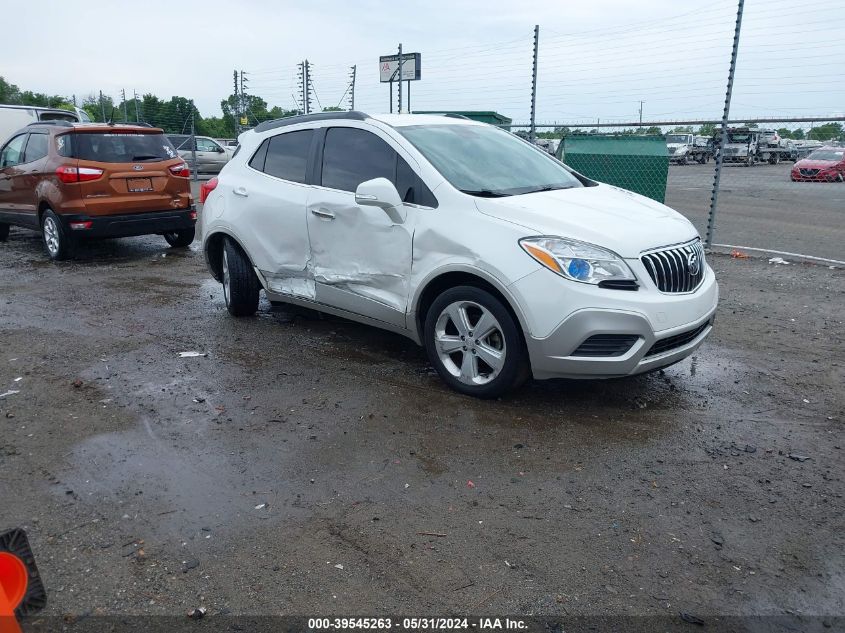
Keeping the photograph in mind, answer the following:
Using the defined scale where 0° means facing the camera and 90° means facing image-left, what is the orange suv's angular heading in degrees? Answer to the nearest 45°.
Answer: approximately 135°

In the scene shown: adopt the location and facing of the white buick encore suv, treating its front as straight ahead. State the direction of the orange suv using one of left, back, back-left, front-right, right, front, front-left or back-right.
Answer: back

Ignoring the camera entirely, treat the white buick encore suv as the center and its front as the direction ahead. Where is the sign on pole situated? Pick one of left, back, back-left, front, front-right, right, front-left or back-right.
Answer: back-left

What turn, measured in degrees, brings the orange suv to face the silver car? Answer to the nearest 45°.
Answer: approximately 45° to its right

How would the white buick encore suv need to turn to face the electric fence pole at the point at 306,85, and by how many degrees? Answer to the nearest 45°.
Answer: approximately 135° to its left

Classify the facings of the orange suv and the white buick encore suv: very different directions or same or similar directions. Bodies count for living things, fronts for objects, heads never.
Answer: very different directions

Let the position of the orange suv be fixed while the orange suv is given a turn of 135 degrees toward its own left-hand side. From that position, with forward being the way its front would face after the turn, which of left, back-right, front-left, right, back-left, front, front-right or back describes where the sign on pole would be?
back-left

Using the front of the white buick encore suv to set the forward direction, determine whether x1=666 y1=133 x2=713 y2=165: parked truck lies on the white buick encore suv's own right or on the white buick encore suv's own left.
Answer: on the white buick encore suv's own left

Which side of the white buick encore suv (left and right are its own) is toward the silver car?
back

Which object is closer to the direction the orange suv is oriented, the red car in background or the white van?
the white van

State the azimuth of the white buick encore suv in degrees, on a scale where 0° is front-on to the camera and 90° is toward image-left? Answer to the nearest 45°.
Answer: approximately 315°
